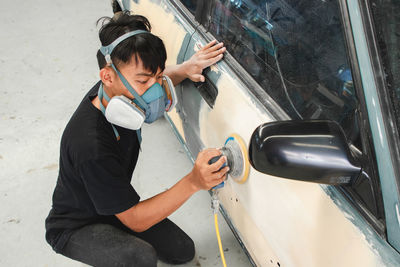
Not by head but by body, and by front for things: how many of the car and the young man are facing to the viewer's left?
0

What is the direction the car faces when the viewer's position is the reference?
facing the viewer and to the right of the viewer

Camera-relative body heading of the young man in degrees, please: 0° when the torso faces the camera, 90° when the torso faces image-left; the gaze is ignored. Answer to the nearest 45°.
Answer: approximately 270°
